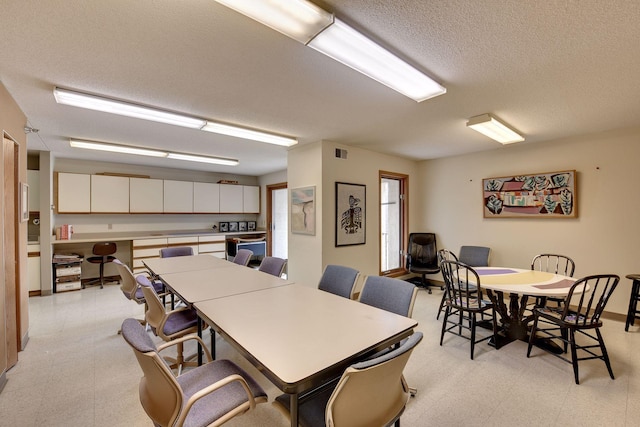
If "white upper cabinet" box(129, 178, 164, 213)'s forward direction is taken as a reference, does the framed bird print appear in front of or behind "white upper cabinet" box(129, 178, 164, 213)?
in front

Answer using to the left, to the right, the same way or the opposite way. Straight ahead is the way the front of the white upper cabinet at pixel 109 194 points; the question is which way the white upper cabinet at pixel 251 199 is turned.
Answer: the same way

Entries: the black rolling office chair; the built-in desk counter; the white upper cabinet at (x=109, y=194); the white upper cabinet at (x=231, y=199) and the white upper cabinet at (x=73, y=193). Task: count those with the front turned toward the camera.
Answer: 5

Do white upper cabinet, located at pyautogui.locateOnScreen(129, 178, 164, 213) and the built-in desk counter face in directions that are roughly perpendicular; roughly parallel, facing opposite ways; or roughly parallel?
roughly parallel

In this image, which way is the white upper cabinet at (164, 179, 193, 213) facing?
toward the camera

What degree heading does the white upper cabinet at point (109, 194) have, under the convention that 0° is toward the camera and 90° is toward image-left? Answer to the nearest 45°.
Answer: approximately 0°

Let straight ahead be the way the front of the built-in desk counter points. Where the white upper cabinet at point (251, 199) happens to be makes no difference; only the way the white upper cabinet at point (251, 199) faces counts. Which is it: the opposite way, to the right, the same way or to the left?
the same way

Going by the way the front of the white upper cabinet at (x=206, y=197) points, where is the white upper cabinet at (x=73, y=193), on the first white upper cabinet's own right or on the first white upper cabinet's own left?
on the first white upper cabinet's own right

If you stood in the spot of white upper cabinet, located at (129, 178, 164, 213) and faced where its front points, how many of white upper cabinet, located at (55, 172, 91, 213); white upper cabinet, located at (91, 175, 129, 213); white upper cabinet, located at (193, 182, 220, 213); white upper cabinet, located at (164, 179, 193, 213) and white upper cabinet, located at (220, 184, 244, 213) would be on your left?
3

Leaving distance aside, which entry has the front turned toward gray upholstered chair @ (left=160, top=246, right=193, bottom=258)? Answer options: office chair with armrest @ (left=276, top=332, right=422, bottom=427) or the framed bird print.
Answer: the office chair with armrest

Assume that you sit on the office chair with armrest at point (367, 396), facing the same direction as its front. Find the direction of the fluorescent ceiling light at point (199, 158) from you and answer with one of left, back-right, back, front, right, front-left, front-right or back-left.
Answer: front

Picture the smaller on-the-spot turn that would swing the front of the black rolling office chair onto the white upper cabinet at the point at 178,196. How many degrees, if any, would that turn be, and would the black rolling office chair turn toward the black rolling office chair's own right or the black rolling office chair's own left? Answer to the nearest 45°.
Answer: approximately 90° to the black rolling office chair's own right

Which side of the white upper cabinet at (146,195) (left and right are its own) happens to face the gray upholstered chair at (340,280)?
front

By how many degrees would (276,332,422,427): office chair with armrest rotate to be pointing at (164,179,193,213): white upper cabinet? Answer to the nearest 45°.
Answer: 0° — it already faces it

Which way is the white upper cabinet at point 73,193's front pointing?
toward the camera

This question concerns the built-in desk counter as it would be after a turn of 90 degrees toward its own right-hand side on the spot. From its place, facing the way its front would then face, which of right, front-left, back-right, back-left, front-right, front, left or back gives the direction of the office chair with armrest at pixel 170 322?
left

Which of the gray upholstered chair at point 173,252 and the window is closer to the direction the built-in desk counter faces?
the gray upholstered chair

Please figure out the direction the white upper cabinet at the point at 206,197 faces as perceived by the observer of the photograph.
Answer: facing the viewer

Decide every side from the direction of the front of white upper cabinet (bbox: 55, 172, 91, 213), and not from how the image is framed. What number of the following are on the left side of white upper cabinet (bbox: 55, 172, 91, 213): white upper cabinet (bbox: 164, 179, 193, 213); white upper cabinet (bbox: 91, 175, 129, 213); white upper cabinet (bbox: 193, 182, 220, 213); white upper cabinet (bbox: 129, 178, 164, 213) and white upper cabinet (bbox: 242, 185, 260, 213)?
5

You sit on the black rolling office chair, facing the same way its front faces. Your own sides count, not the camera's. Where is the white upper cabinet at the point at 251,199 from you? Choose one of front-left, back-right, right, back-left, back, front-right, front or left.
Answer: right

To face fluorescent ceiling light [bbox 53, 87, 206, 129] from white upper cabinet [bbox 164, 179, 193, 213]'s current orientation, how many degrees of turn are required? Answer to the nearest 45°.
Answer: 0° — it already faces it

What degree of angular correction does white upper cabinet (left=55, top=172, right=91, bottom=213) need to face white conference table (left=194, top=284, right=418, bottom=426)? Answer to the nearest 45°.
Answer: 0° — it already faces it
